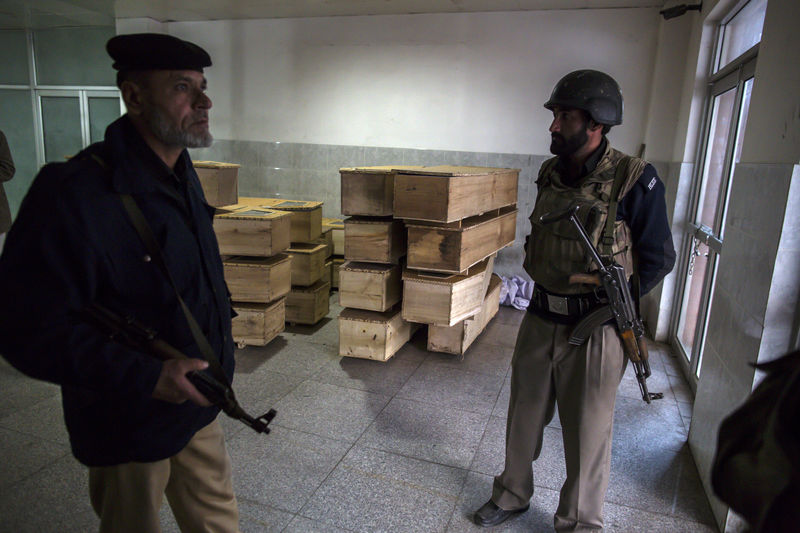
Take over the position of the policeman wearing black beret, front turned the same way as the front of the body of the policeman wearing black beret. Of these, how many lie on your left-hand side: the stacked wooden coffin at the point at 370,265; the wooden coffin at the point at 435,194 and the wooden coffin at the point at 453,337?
3

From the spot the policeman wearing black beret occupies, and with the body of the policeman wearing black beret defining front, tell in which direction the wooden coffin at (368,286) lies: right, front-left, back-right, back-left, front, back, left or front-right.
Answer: left

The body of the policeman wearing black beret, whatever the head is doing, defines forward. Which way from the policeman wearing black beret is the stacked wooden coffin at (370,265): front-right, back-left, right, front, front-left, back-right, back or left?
left

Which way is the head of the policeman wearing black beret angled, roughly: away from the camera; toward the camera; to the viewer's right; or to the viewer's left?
to the viewer's right

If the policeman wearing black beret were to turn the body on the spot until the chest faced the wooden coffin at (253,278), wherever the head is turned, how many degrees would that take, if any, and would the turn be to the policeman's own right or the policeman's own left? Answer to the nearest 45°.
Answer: approximately 135° to the policeman's own left

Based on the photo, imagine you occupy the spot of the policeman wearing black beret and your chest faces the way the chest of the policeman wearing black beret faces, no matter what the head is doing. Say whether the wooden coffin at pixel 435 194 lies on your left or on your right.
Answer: on your left

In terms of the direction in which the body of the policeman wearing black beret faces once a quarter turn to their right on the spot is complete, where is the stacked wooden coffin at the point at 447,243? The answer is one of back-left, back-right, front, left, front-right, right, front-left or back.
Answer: back

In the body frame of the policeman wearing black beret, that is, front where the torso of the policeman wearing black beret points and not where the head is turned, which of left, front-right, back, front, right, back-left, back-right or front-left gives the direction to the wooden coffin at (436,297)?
left

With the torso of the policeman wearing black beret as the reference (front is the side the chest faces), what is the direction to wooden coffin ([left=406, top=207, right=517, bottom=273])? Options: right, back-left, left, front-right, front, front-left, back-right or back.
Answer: left

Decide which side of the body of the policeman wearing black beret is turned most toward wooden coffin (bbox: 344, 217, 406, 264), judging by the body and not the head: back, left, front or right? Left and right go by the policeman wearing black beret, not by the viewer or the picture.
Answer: left

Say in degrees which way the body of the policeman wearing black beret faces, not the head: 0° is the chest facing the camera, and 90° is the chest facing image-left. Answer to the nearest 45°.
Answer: approximately 315°

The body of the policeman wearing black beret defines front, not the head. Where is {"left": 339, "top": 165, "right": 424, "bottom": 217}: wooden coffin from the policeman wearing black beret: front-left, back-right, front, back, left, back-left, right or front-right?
left

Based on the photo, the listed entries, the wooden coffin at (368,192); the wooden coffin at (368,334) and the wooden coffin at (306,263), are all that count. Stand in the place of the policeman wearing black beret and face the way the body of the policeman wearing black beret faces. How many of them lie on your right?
0

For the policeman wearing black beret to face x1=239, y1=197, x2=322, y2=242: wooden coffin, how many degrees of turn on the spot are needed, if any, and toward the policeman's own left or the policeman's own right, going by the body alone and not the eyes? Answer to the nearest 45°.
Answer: approximately 90° to the policeman's own left

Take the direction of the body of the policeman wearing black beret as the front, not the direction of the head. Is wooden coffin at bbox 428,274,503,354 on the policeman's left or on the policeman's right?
on the policeman's left

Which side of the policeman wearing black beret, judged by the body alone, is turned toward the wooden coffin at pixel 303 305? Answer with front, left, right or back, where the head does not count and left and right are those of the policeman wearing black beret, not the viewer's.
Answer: left

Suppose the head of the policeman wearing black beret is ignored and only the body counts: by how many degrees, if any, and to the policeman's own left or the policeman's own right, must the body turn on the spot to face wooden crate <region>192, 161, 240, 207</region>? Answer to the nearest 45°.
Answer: approximately 135° to the policeman's own left
